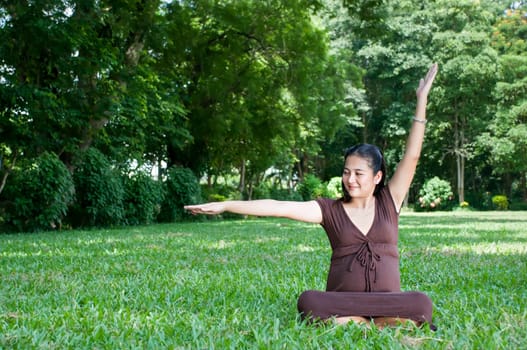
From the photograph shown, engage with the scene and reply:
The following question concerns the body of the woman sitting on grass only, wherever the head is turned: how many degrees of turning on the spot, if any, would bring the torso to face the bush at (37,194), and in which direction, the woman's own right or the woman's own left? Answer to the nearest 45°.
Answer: approximately 135° to the woman's own right

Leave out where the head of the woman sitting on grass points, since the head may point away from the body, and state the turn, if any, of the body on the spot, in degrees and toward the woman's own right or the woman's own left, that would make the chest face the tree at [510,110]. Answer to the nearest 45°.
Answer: approximately 180°

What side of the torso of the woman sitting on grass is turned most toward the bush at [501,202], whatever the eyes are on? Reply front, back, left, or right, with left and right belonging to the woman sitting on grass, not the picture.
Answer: back

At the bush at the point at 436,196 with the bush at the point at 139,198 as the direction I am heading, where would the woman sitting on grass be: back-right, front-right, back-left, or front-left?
front-left

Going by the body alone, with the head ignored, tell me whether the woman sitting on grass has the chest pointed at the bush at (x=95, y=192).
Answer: no

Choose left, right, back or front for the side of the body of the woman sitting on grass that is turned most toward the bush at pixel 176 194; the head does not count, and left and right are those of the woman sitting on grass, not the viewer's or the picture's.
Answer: back

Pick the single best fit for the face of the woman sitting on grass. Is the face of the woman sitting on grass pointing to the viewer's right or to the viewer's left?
to the viewer's left

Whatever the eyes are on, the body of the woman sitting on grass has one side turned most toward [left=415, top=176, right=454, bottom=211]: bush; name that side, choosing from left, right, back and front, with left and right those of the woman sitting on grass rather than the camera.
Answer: back

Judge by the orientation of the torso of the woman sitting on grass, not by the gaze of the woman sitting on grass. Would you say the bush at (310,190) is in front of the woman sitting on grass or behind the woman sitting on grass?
behind

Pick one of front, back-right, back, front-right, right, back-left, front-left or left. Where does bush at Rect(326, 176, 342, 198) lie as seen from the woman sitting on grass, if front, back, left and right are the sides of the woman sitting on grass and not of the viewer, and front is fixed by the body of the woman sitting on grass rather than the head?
back

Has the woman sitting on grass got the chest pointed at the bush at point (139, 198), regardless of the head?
no

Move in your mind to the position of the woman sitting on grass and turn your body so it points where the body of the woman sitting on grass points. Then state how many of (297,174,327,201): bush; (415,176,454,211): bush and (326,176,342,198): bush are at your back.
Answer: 3

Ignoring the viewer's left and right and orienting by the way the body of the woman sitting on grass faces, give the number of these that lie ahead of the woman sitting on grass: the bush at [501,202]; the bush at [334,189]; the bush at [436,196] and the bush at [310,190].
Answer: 0

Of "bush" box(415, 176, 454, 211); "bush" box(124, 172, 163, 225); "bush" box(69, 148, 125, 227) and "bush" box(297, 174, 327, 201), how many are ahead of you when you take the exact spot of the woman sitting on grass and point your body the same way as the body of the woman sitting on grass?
0

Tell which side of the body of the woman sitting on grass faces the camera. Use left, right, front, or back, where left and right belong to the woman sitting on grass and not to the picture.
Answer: front
